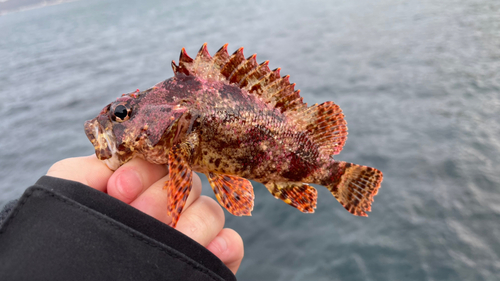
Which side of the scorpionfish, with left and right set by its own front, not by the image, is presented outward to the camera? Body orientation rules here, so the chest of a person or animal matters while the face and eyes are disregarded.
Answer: left
